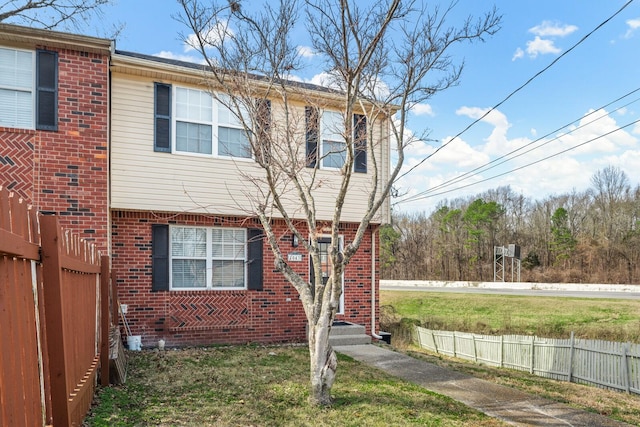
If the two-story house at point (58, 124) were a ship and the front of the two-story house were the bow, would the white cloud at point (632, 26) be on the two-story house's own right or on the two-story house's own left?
on the two-story house's own left

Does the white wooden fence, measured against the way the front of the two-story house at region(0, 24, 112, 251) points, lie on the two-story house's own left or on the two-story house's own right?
on the two-story house's own left

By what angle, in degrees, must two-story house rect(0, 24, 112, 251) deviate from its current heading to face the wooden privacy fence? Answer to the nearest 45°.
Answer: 0° — it already faces it

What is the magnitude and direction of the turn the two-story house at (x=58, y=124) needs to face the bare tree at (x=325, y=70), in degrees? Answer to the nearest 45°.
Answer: approximately 45° to its left

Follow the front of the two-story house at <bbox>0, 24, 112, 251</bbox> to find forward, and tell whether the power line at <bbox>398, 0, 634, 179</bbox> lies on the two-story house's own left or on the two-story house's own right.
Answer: on the two-story house's own left

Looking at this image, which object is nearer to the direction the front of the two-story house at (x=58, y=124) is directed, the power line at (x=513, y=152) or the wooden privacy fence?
the wooden privacy fence

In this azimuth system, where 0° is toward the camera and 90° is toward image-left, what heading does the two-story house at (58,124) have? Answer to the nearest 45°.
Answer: approximately 0°
